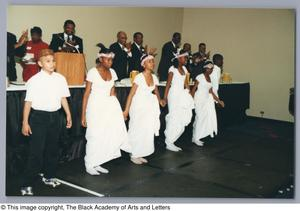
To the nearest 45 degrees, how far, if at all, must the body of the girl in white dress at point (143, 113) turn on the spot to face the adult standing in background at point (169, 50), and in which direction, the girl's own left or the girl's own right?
approximately 135° to the girl's own left

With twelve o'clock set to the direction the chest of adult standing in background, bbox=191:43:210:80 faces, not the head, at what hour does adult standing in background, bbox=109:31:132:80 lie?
adult standing in background, bbox=109:31:132:80 is roughly at 3 o'clock from adult standing in background, bbox=191:43:210:80.

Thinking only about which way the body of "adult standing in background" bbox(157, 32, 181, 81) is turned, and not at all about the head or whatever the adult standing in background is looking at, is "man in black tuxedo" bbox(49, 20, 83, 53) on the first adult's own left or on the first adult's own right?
on the first adult's own right

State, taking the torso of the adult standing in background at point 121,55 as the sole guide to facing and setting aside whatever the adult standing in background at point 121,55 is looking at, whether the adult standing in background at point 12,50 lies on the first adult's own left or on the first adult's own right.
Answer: on the first adult's own right

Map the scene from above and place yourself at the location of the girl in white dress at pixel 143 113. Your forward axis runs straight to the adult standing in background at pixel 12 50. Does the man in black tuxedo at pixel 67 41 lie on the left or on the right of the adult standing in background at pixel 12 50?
right

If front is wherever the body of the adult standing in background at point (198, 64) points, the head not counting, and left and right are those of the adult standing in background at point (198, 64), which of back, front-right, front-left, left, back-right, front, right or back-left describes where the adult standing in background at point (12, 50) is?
right

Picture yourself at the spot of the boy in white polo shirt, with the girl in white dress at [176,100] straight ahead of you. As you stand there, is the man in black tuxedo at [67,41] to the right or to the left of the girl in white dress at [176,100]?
left
